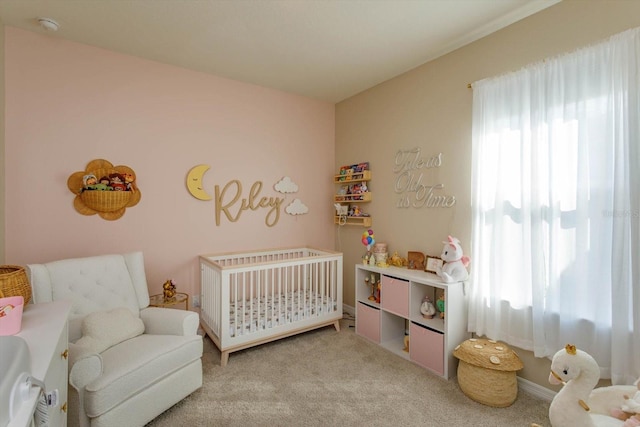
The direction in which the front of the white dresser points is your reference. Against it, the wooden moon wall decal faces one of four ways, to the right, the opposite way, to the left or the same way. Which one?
to the right

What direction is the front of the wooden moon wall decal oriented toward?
toward the camera

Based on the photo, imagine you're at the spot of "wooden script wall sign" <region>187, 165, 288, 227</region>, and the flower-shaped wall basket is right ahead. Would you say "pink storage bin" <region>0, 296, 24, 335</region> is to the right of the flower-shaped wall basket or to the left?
left

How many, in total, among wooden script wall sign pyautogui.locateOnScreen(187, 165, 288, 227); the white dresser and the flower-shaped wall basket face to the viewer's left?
0

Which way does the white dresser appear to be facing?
to the viewer's right

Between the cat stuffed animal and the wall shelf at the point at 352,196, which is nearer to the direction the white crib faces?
the cat stuffed animal

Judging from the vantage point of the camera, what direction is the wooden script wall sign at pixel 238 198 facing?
facing the viewer

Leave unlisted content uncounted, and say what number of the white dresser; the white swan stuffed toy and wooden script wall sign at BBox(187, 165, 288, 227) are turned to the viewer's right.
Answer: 1

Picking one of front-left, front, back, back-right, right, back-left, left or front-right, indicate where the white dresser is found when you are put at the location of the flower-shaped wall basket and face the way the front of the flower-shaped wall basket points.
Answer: front

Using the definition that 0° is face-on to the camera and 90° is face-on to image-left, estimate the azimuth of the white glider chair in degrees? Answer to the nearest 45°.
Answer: approximately 315°

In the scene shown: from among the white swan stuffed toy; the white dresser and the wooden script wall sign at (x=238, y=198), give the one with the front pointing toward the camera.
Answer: the wooden script wall sign

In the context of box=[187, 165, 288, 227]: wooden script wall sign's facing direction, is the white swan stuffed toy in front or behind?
in front
